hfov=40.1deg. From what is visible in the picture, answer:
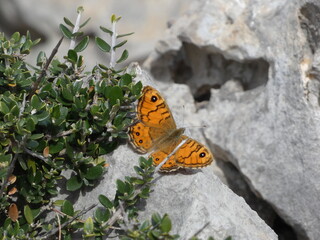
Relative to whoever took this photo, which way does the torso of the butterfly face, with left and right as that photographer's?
facing away from the viewer and to the right of the viewer

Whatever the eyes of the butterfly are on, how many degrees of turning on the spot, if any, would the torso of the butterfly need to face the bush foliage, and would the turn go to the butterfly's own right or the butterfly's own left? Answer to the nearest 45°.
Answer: approximately 135° to the butterfly's own left
